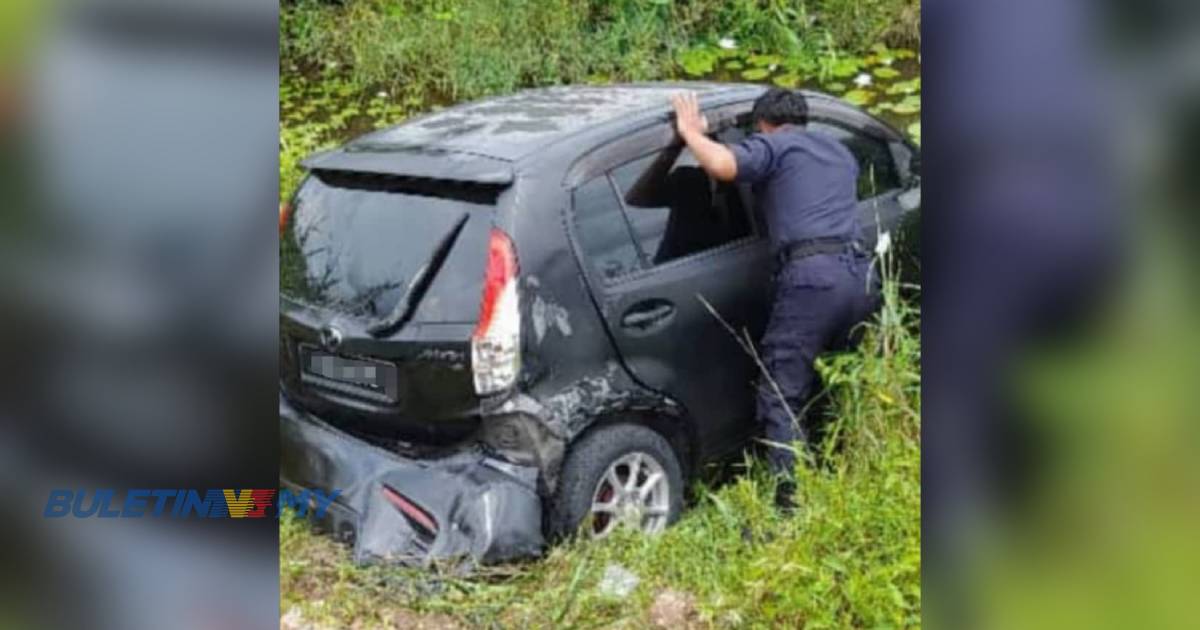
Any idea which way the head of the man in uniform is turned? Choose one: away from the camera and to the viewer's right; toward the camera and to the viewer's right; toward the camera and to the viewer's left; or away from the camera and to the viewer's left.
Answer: away from the camera and to the viewer's left

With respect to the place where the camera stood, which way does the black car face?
facing away from the viewer and to the right of the viewer

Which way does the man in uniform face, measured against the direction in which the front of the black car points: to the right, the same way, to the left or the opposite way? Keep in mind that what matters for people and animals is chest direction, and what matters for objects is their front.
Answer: to the left

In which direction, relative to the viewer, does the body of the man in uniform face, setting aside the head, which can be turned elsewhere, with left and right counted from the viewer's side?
facing away from the viewer and to the left of the viewer
